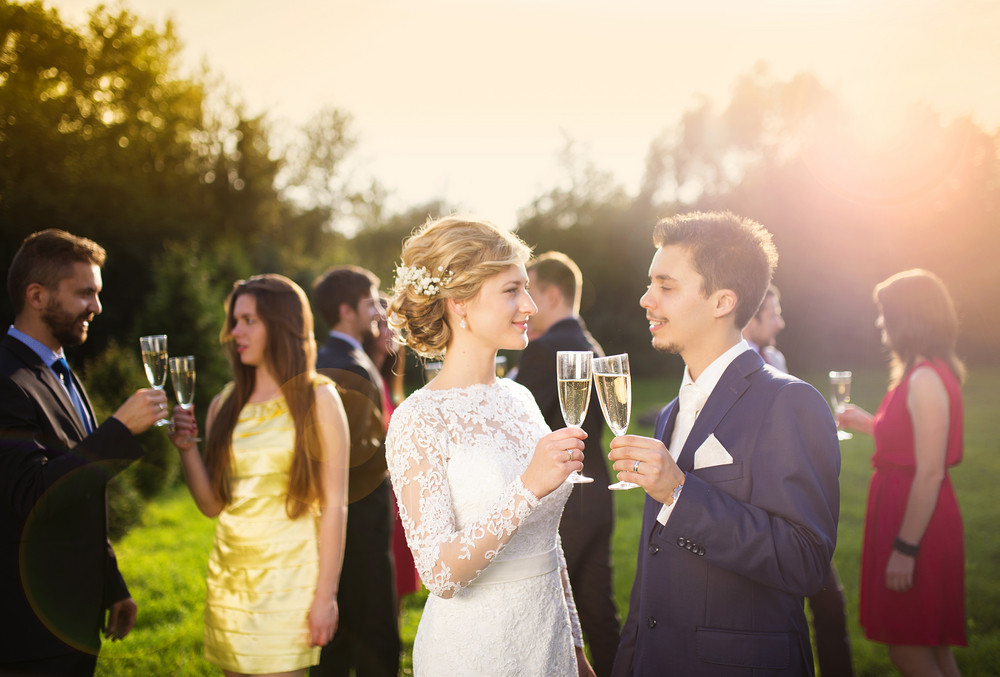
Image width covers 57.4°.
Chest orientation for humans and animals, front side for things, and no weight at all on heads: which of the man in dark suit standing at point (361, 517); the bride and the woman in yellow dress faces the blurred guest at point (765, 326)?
the man in dark suit standing

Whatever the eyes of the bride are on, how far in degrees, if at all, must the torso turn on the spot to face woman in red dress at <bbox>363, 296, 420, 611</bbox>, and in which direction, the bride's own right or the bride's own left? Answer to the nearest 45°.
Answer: approximately 135° to the bride's own left

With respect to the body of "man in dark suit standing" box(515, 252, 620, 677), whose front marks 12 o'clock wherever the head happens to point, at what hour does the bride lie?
The bride is roughly at 8 o'clock from the man in dark suit standing.

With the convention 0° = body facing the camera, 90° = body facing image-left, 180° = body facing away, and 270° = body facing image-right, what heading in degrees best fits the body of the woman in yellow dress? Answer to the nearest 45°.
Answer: approximately 45°

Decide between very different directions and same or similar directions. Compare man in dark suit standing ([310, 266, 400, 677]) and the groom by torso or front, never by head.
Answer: very different directions

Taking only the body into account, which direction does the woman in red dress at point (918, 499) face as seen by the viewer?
to the viewer's left

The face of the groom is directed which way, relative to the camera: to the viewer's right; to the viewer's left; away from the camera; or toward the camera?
to the viewer's left

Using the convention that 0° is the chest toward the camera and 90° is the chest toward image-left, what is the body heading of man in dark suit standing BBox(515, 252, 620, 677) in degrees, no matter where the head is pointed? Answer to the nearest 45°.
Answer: approximately 135°

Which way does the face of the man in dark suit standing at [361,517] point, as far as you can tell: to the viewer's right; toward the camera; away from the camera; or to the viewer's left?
to the viewer's right

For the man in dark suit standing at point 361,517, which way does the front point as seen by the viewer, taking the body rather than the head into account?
to the viewer's right

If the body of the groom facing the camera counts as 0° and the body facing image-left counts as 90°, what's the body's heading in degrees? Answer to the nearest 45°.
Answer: approximately 45°

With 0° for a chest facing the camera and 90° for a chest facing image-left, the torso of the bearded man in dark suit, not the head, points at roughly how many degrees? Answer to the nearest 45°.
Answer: approximately 270°
